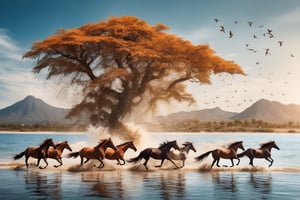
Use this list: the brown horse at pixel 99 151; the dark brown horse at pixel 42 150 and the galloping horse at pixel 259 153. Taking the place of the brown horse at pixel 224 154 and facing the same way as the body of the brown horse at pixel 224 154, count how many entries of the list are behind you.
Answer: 2

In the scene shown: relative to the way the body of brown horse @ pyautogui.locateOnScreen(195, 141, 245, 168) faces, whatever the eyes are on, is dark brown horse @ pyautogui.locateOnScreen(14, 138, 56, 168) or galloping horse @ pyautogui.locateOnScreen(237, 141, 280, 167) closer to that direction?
the galloping horse

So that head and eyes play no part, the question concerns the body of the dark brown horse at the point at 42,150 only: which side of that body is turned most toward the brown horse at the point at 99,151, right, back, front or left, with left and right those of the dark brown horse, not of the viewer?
front

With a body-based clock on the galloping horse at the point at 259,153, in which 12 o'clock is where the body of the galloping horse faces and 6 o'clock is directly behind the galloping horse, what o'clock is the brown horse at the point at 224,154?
The brown horse is roughly at 5 o'clock from the galloping horse.

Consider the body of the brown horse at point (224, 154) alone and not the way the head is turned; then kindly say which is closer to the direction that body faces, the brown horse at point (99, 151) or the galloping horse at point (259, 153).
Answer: the galloping horse

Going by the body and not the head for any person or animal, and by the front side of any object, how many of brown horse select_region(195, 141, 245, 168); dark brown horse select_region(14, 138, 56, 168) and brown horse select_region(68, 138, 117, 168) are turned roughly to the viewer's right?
3

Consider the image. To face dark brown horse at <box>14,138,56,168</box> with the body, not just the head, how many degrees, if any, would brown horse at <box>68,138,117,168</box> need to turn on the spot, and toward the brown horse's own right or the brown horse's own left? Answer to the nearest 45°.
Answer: approximately 180°

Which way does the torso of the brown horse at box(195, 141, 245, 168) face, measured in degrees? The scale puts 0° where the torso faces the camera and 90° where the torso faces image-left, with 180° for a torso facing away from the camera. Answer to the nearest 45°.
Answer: approximately 270°

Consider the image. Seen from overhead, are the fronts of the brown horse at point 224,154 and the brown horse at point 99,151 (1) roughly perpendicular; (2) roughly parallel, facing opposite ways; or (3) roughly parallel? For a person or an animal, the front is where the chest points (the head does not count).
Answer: roughly parallel

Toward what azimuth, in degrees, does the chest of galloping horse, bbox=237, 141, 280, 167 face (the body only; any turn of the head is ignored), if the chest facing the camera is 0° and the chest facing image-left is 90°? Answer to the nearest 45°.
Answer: approximately 270°

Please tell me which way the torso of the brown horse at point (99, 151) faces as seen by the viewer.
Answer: to the viewer's right

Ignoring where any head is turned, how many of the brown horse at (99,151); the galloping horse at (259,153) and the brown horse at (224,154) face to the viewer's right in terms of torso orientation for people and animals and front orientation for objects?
3

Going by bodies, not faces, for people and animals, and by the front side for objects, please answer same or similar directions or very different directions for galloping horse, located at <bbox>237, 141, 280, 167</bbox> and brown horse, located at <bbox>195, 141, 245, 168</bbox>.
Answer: same or similar directions

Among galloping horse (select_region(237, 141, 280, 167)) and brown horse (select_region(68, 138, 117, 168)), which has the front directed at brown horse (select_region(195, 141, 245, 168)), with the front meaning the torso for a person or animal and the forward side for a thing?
brown horse (select_region(68, 138, 117, 168))

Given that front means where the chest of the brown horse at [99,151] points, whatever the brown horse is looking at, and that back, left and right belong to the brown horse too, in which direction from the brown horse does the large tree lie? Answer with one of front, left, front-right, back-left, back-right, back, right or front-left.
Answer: left

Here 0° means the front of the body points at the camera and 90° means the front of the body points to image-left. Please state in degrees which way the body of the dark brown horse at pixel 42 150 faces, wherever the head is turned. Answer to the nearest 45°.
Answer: approximately 270°
